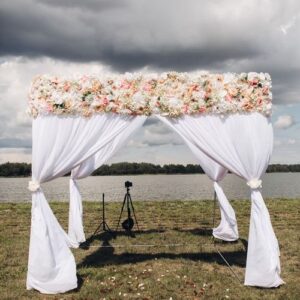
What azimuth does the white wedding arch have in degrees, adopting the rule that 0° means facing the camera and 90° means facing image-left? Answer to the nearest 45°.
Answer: approximately 0°
